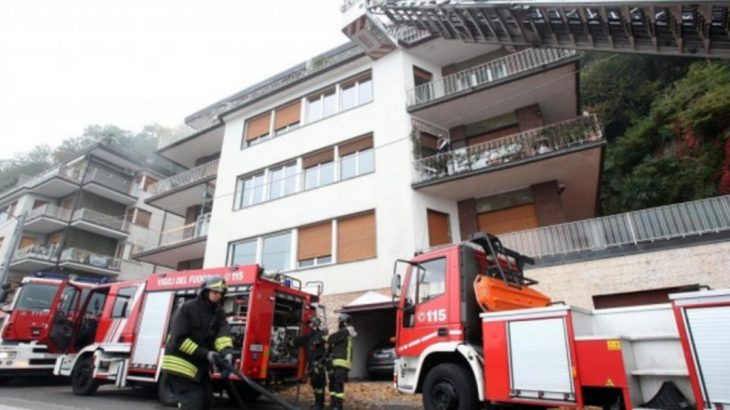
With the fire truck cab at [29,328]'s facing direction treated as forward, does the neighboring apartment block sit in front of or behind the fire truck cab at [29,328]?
behind

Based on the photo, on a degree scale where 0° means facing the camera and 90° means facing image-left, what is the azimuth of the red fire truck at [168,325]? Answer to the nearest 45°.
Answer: approximately 135°

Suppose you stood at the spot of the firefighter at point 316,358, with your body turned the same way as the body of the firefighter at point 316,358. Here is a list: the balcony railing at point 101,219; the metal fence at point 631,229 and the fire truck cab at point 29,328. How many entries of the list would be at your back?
1

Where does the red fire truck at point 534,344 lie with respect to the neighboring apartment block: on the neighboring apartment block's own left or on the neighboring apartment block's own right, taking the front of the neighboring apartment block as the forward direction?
on the neighboring apartment block's own left

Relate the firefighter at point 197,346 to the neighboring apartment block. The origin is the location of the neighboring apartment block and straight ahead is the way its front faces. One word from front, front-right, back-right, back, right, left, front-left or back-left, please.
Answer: front-left

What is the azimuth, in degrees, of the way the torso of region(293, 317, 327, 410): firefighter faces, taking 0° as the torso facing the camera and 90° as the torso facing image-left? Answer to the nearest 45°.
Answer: approximately 90°

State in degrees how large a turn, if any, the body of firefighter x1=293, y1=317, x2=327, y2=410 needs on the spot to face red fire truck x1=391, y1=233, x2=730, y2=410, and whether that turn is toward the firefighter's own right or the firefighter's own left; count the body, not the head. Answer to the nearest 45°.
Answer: approximately 135° to the firefighter's own left

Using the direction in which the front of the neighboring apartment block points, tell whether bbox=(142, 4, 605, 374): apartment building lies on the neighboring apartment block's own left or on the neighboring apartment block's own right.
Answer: on the neighboring apartment block's own left
